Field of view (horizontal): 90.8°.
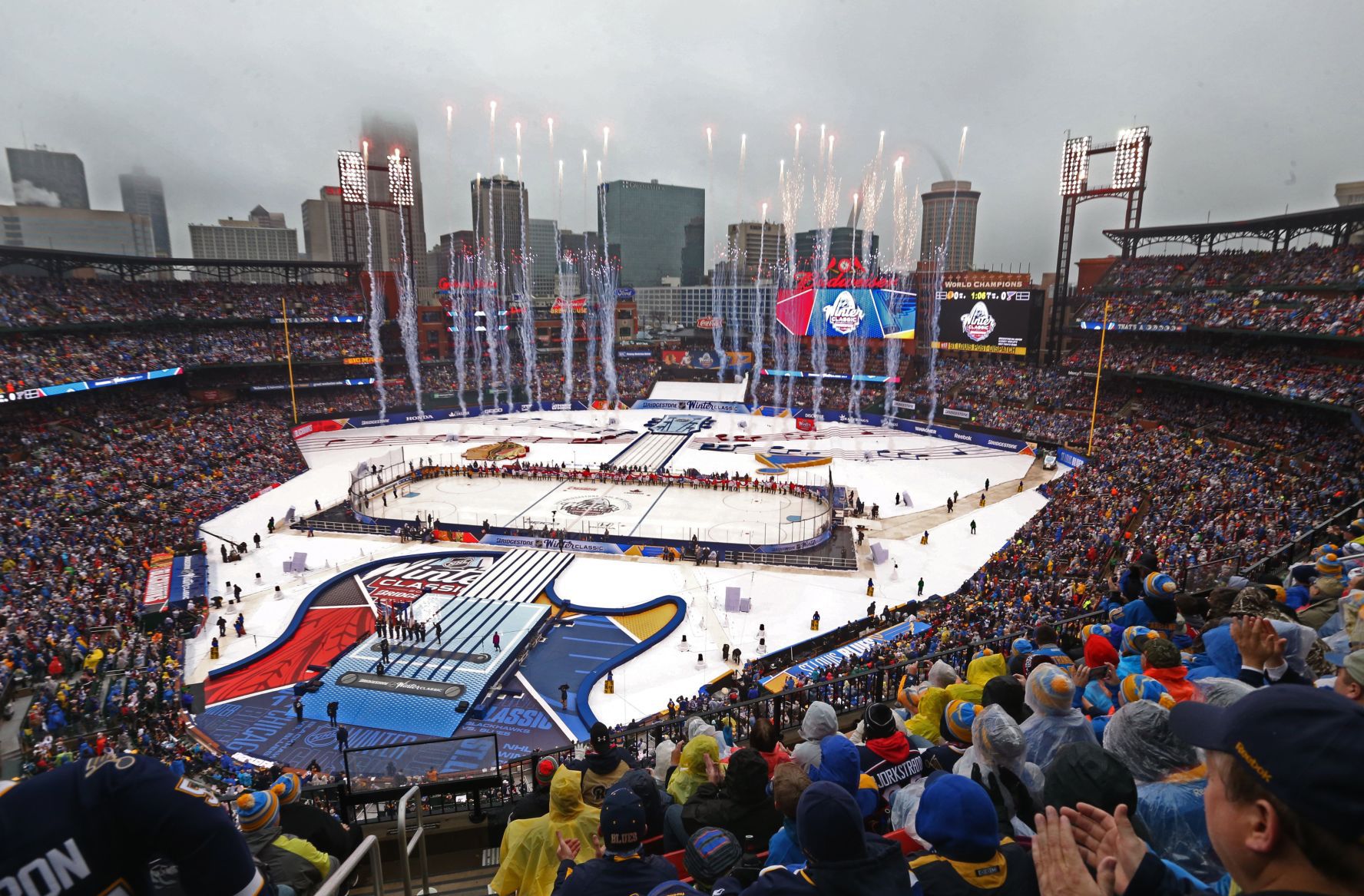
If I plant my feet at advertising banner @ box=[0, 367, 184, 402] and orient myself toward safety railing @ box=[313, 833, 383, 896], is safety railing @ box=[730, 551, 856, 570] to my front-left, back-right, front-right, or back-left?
front-left

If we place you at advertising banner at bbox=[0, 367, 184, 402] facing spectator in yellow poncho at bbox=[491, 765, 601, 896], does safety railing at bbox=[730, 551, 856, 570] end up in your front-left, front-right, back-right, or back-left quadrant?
front-left

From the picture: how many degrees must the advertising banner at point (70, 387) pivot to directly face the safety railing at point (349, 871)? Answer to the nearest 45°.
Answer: approximately 45° to its right

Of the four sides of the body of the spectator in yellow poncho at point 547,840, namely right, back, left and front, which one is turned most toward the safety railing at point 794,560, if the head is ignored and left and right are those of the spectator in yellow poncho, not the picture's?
front

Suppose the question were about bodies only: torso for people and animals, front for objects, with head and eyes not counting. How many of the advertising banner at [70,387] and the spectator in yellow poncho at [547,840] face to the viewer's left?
0

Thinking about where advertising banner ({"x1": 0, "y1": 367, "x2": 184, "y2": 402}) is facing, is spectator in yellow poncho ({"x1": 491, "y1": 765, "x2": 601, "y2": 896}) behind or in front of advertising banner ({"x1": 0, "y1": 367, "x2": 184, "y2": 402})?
in front

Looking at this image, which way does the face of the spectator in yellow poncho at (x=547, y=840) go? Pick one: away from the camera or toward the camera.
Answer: away from the camera

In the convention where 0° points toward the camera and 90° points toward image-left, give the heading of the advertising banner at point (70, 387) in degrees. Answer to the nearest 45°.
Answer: approximately 315°

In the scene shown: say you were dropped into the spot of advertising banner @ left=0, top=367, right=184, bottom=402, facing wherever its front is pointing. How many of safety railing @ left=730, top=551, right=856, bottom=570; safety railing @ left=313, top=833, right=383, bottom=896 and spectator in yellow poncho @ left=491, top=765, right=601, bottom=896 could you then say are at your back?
0

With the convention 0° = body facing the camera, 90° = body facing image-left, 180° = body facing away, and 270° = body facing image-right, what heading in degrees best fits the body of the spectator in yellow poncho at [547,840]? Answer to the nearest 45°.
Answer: approximately 225°

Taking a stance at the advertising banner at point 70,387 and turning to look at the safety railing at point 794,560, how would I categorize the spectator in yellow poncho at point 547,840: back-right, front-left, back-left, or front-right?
front-right

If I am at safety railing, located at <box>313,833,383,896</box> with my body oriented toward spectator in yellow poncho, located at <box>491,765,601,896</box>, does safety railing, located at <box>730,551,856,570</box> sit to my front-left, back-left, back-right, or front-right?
front-left

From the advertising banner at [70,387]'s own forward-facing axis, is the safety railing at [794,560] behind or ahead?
ahead
